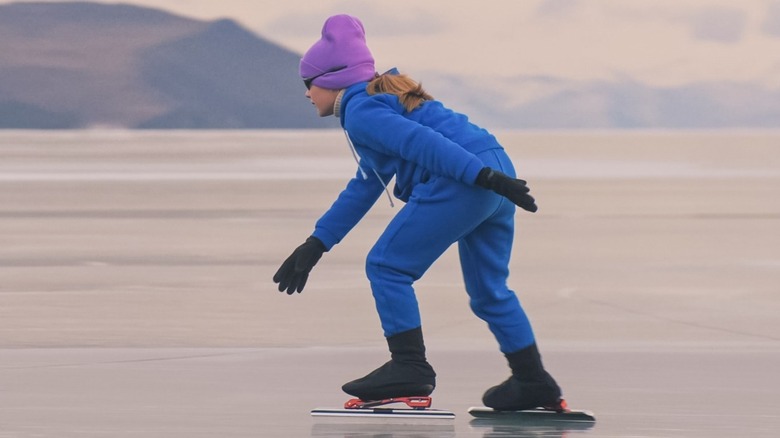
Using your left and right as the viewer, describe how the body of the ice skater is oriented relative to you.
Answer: facing to the left of the viewer

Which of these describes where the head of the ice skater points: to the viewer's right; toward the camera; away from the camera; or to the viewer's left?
to the viewer's left
